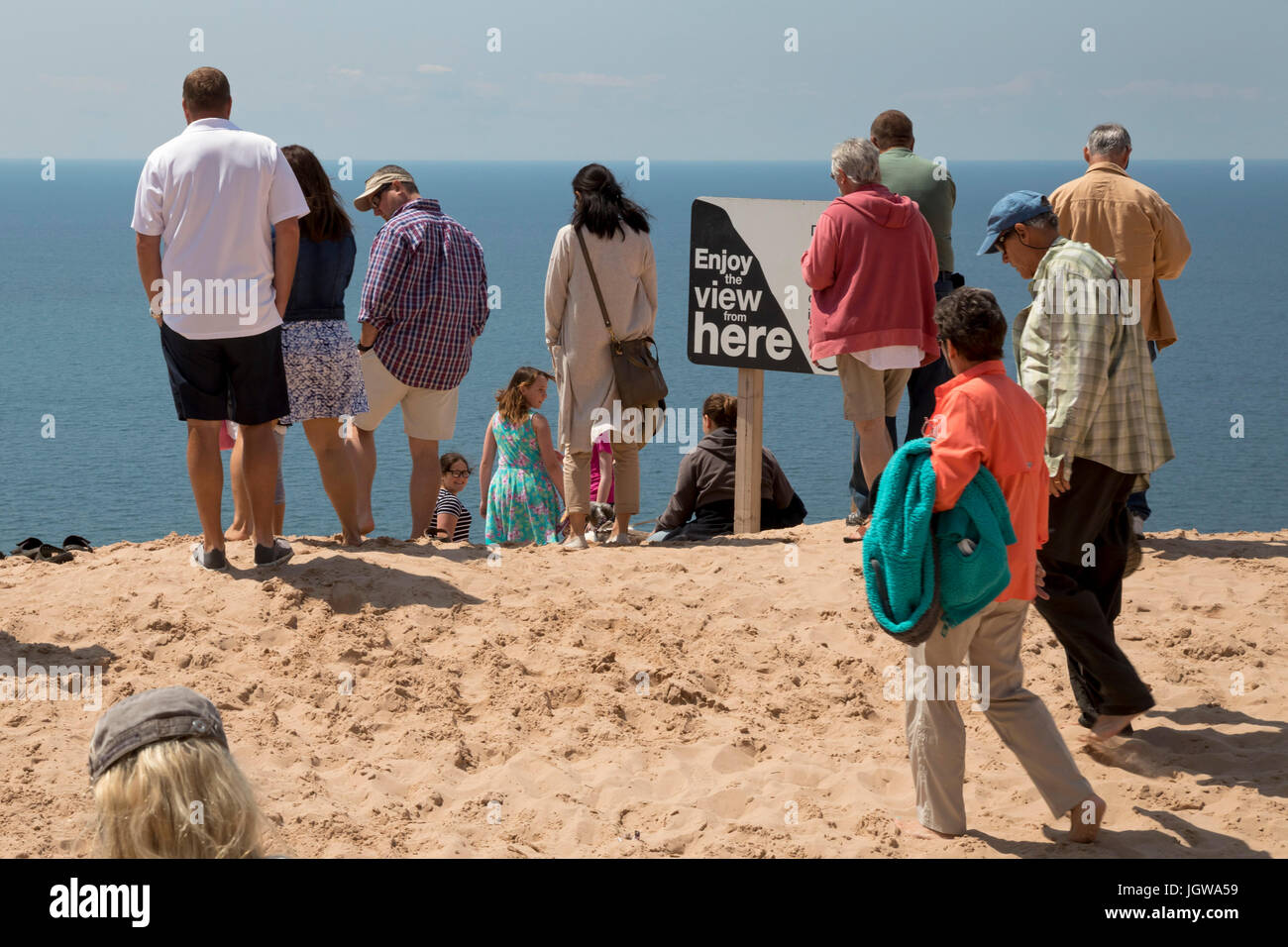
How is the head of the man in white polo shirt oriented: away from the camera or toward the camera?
away from the camera

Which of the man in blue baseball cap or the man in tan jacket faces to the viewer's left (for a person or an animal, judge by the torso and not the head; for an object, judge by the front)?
the man in blue baseball cap

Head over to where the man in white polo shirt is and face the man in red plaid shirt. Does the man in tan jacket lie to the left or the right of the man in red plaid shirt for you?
right

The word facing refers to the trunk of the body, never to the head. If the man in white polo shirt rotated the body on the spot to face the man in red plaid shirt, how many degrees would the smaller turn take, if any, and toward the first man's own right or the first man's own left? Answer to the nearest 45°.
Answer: approximately 45° to the first man's own right

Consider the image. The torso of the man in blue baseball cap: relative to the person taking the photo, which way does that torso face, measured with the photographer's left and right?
facing to the left of the viewer

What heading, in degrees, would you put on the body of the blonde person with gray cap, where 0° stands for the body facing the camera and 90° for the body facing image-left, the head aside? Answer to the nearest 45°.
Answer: approximately 180°

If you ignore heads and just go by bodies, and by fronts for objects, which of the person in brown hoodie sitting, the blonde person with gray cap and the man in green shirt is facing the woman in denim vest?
the blonde person with gray cap

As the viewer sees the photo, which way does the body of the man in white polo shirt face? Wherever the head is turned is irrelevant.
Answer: away from the camera

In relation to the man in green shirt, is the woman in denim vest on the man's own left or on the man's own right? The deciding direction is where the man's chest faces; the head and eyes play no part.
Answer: on the man's own left

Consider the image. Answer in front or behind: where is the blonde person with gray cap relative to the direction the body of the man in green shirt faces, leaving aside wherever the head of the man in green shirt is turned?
behind

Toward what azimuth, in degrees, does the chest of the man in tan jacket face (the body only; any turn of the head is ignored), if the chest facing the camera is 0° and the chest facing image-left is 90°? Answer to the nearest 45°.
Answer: approximately 180°

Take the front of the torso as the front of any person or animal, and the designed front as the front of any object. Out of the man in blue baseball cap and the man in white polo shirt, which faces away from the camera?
the man in white polo shirt

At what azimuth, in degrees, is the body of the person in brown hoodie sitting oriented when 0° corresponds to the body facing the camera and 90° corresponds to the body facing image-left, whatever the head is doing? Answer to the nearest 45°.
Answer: approximately 180°

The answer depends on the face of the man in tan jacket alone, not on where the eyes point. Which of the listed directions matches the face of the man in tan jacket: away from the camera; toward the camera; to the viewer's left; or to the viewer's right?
away from the camera

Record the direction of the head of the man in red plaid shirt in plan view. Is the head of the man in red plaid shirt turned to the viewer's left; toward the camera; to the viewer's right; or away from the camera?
to the viewer's left
